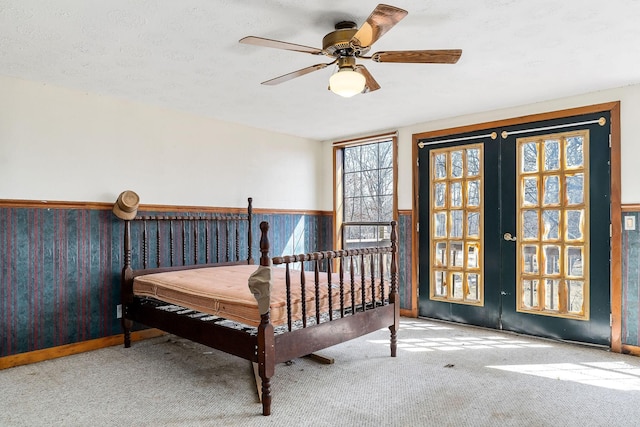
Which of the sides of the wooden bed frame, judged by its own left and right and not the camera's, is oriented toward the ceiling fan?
front

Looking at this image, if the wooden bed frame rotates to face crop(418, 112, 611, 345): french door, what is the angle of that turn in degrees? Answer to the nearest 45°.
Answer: approximately 45° to its left

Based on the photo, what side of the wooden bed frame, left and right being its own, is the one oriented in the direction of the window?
left

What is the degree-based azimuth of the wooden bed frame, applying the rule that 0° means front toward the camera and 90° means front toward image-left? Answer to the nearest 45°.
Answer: approximately 315°

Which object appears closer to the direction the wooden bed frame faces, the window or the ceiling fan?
the ceiling fan
